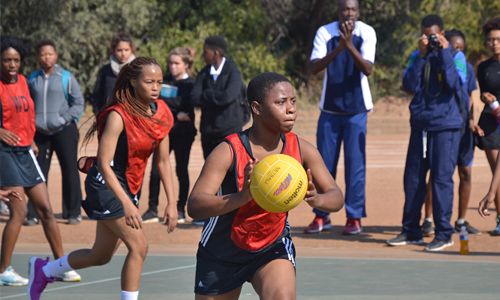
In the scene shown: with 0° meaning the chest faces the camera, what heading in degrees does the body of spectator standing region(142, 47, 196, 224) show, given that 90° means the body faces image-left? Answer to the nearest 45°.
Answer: approximately 45°

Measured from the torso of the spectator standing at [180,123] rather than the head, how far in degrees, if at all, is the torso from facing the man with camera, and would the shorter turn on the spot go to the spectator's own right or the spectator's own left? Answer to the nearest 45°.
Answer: approximately 90° to the spectator's own left

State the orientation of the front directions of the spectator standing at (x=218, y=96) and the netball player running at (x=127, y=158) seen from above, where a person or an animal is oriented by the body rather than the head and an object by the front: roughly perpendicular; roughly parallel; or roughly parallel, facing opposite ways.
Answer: roughly perpendicular

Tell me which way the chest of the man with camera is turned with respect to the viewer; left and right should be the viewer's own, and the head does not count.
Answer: facing the viewer and to the left of the viewer

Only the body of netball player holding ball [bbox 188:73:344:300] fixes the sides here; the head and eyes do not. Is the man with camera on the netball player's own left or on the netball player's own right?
on the netball player's own left

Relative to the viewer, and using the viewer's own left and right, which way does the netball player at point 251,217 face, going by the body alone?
facing the viewer and to the right of the viewer

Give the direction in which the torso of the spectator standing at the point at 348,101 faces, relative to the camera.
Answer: toward the camera

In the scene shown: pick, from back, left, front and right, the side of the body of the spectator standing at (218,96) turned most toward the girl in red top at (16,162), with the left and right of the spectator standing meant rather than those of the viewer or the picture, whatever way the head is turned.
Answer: front

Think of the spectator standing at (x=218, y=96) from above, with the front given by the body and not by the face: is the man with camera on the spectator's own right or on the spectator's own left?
on the spectator's own left

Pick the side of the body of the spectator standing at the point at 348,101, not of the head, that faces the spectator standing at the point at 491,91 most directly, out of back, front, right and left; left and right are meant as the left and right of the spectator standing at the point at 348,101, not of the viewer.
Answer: left

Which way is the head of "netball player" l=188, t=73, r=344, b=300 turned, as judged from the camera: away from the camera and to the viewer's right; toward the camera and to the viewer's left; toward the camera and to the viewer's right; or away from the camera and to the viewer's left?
toward the camera and to the viewer's right

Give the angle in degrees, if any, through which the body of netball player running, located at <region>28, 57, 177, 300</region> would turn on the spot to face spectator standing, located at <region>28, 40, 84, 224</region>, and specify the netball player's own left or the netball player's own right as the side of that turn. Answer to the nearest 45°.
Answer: approximately 135° to the netball player's own left

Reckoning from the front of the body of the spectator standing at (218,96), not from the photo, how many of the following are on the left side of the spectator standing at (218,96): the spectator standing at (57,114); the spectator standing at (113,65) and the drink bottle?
1
